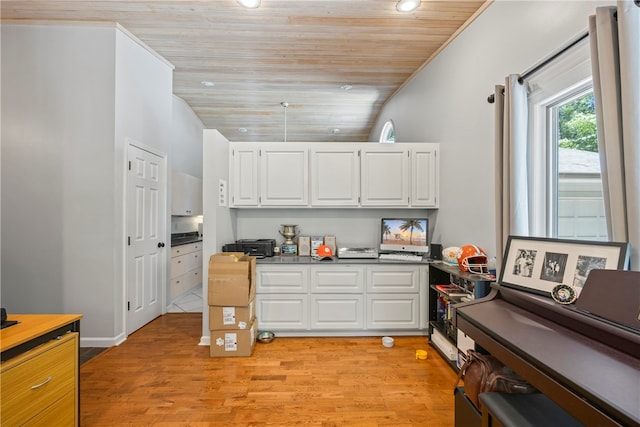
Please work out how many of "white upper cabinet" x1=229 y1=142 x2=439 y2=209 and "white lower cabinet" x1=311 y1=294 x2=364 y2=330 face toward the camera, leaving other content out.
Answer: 2

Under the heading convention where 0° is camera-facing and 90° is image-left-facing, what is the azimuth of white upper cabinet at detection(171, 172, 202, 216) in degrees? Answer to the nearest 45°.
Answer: approximately 315°

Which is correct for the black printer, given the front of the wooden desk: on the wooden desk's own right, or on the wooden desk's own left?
on the wooden desk's own left

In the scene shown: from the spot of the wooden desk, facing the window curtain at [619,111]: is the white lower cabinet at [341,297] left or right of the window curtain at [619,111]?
left

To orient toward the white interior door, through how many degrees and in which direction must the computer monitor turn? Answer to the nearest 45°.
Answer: approximately 90° to its right

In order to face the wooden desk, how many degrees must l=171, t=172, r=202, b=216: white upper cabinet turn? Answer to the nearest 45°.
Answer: approximately 45° to its right

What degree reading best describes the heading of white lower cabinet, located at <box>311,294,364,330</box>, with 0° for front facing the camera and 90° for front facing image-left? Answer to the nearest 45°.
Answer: approximately 0°

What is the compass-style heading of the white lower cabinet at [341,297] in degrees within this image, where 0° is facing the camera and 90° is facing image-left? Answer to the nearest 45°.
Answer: approximately 0°

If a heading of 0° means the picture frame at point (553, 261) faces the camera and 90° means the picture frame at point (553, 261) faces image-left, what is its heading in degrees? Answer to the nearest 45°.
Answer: approximately 45°
